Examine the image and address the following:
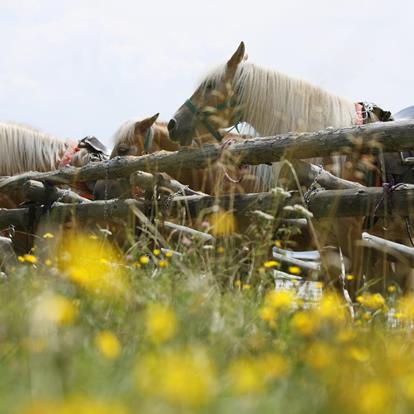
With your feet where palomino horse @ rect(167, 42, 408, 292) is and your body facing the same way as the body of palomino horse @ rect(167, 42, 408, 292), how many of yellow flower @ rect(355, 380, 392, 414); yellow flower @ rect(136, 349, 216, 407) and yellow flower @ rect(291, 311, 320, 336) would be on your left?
3

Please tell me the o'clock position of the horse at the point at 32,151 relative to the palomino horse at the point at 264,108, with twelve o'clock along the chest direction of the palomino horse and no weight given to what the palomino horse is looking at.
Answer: The horse is roughly at 1 o'clock from the palomino horse.

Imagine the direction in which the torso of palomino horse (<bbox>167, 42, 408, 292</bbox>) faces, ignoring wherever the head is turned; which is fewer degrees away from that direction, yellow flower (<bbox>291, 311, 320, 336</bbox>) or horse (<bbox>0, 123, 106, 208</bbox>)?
the horse

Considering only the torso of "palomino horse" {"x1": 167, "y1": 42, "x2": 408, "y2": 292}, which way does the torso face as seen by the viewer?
to the viewer's left

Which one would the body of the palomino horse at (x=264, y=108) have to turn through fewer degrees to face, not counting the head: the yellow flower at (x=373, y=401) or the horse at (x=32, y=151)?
the horse

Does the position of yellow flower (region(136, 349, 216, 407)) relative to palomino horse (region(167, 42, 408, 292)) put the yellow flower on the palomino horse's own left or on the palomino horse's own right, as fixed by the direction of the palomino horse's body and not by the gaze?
on the palomino horse's own left

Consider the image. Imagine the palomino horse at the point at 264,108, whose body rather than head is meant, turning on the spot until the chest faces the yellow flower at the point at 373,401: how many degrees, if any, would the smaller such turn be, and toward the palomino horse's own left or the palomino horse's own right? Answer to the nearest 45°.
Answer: approximately 90° to the palomino horse's own left

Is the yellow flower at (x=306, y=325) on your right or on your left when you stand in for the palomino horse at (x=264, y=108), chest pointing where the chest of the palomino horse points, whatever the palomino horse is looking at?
on your left
